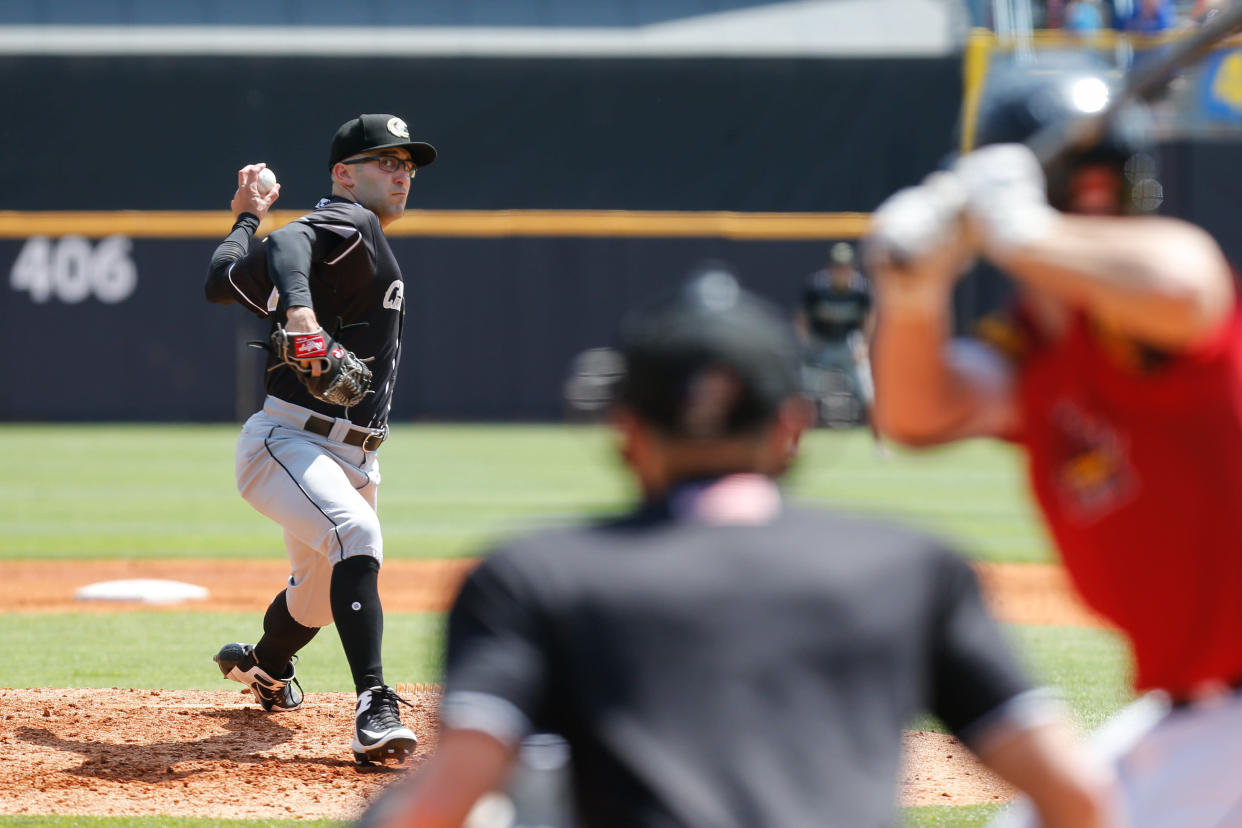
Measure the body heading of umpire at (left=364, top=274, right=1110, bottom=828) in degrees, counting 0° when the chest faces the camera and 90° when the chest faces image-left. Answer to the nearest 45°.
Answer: approximately 180°

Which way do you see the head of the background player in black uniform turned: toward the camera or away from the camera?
toward the camera

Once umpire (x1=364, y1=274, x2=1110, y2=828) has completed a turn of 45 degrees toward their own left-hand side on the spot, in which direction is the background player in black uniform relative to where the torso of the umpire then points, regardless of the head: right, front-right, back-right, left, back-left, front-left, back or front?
front-right

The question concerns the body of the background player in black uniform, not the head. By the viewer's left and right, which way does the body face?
facing the viewer

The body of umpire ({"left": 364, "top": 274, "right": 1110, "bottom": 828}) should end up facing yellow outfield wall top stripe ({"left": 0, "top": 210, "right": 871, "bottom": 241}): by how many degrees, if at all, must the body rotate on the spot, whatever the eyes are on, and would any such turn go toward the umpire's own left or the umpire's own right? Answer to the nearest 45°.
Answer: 0° — they already face it

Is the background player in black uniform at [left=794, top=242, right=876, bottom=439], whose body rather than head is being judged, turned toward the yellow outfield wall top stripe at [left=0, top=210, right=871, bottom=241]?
no
